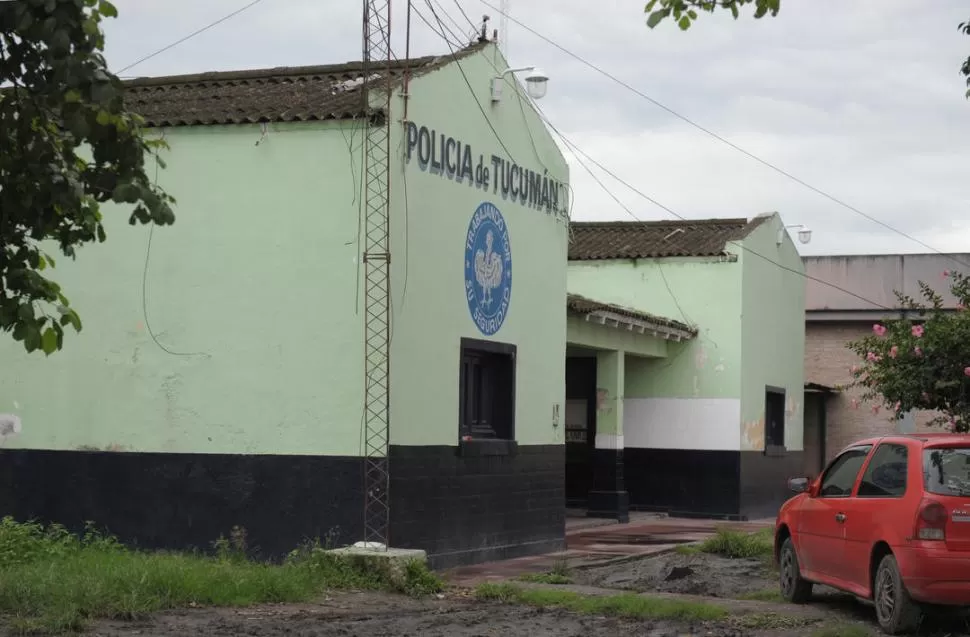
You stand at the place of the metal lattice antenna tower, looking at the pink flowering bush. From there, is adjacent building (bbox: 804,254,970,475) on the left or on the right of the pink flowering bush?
left

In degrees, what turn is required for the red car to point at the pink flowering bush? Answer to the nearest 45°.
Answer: approximately 45° to its right

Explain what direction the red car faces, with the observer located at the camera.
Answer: facing away from the viewer and to the left of the viewer

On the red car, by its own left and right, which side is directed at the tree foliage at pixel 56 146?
left

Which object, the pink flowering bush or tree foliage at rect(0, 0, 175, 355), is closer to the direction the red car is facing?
the pink flowering bush

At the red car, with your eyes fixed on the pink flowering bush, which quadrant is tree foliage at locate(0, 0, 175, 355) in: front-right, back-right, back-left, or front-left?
back-left

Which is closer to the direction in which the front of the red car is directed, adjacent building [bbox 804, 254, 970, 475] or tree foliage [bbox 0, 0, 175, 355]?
the adjacent building

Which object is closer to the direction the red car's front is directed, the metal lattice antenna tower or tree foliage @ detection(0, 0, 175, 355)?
the metal lattice antenna tower
